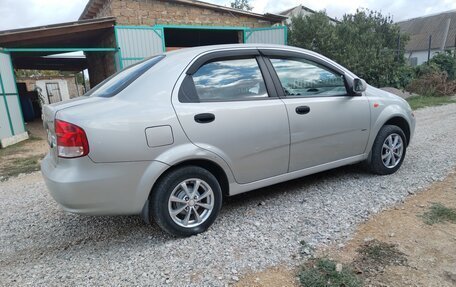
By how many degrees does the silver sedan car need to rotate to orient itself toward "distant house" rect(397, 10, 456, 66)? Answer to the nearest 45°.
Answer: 0° — it already faces it

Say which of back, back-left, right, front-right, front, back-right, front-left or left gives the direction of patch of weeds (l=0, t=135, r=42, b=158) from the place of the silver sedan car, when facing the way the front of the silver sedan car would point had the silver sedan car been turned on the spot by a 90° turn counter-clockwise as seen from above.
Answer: front

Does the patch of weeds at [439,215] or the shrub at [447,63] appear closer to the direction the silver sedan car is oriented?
the shrub

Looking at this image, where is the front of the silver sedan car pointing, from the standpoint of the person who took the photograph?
facing away from the viewer and to the right of the viewer

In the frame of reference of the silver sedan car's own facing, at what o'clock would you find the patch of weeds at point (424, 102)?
The patch of weeds is roughly at 12 o'clock from the silver sedan car.

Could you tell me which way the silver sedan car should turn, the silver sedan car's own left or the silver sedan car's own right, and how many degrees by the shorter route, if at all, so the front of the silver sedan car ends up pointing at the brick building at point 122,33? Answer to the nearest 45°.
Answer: approximately 45° to the silver sedan car's own left

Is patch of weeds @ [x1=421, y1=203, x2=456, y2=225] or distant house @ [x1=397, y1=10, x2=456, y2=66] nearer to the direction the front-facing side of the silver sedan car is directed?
the distant house

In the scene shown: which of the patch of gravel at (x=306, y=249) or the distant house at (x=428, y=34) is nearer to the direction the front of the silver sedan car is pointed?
the distant house

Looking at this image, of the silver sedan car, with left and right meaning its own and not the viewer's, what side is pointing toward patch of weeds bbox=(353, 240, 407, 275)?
right

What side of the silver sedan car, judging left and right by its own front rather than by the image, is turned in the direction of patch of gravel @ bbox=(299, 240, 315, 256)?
right

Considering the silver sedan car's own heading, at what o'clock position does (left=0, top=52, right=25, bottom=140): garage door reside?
The garage door is roughly at 9 o'clock from the silver sedan car.

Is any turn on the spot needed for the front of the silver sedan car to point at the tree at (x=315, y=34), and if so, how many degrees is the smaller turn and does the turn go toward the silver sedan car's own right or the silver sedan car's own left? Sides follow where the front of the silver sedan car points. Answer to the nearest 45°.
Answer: approximately 45° to the silver sedan car's own left

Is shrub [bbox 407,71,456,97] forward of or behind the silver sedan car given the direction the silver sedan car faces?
forward

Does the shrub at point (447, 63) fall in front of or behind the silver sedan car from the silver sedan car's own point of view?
in front

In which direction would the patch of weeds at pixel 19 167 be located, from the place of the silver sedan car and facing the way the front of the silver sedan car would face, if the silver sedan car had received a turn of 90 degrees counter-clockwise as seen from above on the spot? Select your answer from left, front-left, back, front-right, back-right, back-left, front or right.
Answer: front
